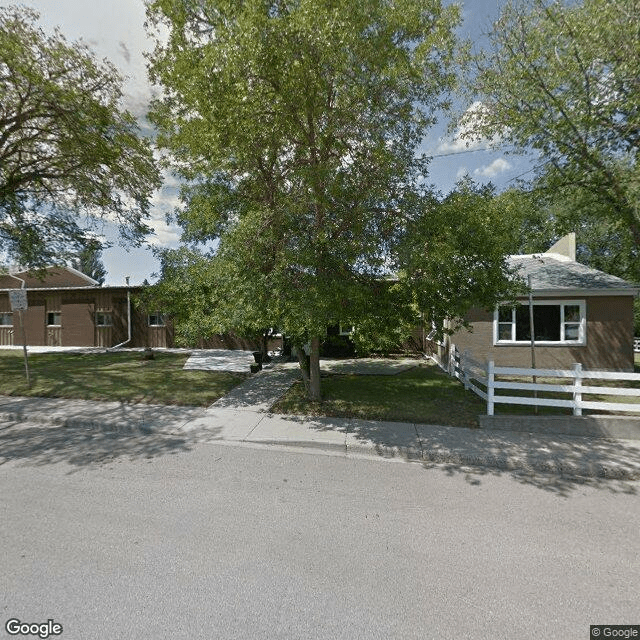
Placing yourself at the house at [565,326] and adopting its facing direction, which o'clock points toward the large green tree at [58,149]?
The large green tree is roughly at 2 o'clock from the house.

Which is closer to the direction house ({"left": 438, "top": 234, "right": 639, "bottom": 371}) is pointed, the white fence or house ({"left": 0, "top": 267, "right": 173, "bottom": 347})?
the white fence

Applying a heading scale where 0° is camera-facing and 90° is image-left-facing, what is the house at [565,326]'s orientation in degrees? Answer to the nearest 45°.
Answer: approximately 0°

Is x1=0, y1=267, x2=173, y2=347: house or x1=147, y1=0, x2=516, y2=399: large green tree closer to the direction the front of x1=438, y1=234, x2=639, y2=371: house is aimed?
the large green tree

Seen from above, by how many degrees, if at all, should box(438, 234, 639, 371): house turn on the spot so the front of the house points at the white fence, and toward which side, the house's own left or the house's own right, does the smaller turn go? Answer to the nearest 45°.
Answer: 0° — it already faces it
